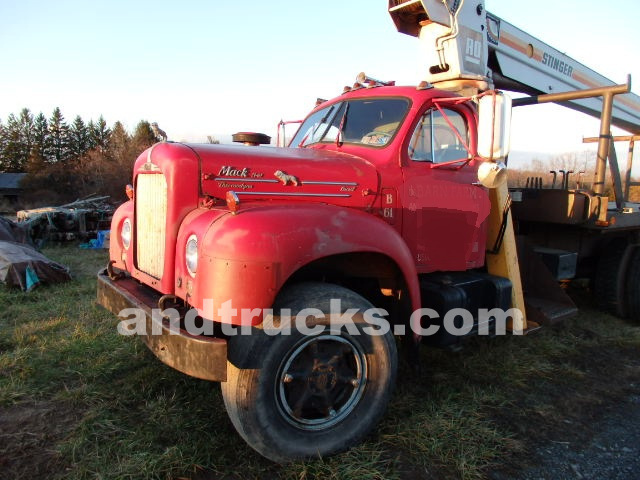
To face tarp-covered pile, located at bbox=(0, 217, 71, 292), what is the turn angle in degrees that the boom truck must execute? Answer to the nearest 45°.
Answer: approximately 90° to its right

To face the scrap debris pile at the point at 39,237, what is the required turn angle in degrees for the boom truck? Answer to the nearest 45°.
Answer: approximately 90° to its right

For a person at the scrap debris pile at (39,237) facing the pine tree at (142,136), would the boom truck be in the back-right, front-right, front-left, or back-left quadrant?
back-right

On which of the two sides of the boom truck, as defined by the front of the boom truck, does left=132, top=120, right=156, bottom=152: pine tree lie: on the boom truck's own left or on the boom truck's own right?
on the boom truck's own right

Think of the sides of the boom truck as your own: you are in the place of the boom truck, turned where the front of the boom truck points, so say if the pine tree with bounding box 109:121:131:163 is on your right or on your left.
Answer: on your right

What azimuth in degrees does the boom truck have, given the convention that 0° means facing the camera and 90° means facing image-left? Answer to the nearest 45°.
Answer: approximately 45°

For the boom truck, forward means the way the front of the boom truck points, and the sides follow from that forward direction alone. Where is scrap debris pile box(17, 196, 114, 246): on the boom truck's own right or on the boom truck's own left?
on the boom truck's own right
